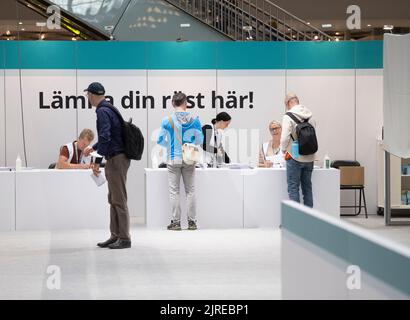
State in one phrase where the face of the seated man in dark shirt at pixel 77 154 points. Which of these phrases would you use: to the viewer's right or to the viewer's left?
to the viewer's right

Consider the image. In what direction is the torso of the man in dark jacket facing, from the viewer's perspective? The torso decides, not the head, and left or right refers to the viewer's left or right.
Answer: facing to the left of the viewer

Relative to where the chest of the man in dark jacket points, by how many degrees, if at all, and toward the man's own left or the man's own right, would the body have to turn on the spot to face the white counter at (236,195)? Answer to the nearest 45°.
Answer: approximately 135° to the man's own right

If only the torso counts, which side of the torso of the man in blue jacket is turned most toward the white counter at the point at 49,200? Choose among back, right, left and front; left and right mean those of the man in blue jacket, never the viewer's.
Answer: left

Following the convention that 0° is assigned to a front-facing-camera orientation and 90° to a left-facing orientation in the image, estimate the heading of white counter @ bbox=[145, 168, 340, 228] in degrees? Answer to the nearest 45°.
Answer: approximately 0°

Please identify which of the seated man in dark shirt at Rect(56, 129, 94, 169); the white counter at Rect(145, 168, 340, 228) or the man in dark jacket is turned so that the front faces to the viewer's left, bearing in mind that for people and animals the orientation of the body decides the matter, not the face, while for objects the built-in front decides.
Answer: the man in dark jacket

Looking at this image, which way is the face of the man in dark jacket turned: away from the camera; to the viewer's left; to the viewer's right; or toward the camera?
to the viewer's left

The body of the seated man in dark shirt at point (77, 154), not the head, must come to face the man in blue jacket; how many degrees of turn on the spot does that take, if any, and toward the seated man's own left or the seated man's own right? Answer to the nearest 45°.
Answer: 0° — they already face them

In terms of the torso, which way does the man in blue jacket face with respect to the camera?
away from the camera
